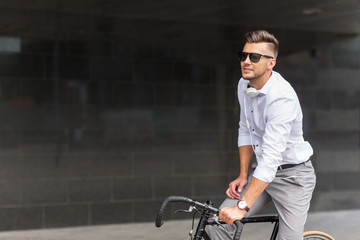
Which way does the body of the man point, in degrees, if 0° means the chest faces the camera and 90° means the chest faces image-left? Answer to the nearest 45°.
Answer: approximately 45°

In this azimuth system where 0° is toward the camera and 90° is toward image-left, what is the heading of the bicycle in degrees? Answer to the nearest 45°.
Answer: approximately 45°
